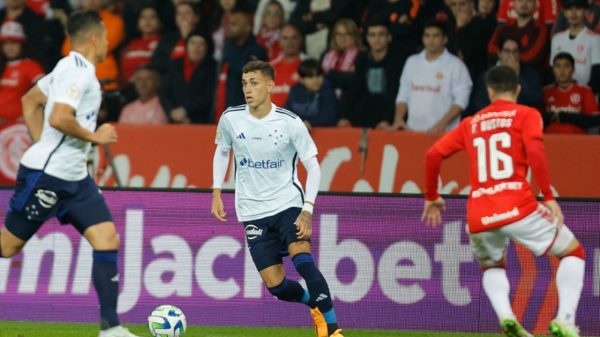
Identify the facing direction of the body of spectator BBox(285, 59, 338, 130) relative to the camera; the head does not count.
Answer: toward the camera

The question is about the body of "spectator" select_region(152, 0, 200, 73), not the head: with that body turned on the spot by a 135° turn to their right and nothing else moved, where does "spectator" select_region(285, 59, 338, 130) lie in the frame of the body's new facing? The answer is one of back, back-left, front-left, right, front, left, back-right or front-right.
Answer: back

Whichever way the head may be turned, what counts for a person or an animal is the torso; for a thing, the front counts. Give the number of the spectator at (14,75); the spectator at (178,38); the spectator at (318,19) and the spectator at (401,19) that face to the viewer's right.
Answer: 0

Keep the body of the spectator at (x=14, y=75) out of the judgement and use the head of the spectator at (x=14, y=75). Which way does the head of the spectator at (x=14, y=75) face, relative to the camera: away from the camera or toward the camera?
toward the camera

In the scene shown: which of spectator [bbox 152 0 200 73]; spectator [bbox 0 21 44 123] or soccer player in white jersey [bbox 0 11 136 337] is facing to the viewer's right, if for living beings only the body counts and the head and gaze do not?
the soccer player in white jersey

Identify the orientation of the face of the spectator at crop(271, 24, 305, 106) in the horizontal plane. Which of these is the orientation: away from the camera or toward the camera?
toward the camera

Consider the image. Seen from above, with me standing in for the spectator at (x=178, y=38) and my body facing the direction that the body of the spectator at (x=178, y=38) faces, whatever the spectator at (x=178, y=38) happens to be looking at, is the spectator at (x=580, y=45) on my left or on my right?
on my left

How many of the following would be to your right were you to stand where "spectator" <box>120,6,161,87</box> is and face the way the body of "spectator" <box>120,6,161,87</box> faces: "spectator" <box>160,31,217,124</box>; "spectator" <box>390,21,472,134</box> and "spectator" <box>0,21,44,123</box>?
1

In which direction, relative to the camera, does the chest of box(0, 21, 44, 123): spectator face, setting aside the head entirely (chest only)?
toward the camera

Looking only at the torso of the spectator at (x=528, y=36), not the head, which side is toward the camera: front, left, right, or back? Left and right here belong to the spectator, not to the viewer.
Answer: front

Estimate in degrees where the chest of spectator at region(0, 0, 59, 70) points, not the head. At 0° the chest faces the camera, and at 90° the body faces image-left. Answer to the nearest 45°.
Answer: approximately 0°

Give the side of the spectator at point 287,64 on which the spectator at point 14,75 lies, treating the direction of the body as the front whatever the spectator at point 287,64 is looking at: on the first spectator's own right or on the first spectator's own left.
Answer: on the first spectator's own right

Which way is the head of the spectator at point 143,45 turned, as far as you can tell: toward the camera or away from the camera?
toward the camera

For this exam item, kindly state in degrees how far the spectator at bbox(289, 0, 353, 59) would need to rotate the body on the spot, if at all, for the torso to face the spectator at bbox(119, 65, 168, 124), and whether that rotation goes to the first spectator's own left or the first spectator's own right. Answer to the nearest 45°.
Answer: approximately 90° to the first spectator's own right

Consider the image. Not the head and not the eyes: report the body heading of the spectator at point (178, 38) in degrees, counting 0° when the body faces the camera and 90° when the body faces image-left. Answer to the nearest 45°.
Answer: approximately 0°

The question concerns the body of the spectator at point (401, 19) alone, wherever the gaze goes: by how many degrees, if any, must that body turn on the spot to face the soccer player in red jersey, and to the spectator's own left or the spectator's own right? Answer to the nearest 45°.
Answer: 0° — they already face them
